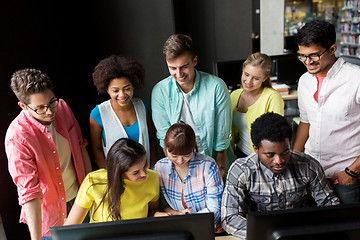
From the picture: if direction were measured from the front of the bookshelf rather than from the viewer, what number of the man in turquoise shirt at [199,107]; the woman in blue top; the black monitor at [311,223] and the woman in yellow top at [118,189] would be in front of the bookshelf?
4

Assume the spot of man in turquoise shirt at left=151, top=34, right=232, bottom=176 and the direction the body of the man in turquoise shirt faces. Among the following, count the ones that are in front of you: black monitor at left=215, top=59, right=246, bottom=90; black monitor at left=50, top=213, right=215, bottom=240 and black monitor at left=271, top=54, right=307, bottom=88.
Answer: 1

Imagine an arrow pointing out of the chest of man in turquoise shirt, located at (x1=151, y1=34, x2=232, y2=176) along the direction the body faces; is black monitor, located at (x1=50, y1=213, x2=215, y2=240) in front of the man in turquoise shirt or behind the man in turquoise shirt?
in front

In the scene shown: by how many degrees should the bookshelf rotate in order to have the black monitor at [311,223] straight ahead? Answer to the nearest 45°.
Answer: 0° — it already faces it

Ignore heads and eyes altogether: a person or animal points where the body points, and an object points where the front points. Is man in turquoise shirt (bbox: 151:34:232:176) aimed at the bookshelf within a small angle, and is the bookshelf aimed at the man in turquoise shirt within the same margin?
no

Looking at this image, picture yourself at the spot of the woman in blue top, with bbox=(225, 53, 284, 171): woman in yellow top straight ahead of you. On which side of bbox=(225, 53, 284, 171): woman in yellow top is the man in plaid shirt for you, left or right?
right

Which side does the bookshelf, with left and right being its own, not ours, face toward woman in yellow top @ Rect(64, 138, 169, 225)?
front

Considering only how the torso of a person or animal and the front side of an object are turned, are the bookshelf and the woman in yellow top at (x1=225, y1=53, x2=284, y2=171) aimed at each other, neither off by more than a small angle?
no

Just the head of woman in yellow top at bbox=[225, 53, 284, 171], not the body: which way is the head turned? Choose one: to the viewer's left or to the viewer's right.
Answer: to the viewer's left

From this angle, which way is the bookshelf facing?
toward the camera

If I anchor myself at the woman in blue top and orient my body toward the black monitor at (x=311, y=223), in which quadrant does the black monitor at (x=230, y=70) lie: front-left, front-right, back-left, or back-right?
back-left

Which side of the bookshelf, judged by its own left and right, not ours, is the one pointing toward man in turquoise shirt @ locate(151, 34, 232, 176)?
front

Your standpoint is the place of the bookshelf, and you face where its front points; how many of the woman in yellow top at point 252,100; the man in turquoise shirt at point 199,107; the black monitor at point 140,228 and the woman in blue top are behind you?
0

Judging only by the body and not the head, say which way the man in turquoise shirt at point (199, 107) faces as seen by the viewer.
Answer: toward the camera

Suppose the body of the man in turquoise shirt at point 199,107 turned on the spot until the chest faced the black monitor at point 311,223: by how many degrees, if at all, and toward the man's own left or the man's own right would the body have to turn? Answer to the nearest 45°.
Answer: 0° — they already face it

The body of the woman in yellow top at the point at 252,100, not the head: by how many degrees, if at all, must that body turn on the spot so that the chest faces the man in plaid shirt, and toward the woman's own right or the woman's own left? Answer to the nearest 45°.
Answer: approximately 45° to the woman's own left

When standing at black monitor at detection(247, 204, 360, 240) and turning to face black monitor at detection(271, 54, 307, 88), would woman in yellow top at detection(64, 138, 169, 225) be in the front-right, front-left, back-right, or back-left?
front-left

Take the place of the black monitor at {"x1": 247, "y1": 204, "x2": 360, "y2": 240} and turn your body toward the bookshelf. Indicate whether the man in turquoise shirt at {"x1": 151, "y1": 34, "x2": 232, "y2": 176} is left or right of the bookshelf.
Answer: left

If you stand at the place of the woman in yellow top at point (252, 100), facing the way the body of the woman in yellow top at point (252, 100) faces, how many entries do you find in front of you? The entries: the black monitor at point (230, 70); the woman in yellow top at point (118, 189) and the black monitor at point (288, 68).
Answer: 1
